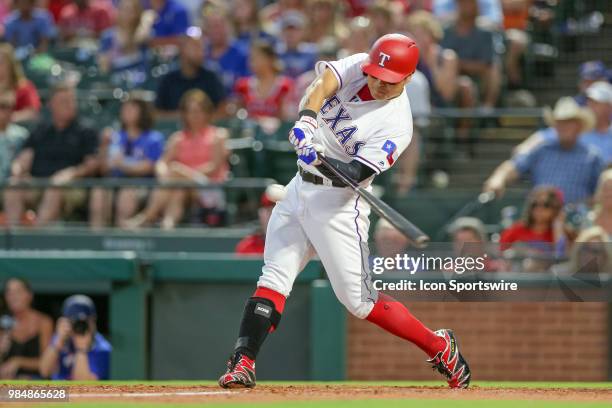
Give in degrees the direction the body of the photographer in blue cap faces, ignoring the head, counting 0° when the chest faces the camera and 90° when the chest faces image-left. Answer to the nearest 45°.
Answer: approximately 0°

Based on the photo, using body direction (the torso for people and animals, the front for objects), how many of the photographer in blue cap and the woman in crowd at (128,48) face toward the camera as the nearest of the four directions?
2

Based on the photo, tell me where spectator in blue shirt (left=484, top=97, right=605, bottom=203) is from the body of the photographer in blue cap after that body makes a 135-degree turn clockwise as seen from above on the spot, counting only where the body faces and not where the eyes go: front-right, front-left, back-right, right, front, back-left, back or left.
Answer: back-right

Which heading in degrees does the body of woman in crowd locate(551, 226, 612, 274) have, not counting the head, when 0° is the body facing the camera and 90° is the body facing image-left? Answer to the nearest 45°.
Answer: approximately 0°

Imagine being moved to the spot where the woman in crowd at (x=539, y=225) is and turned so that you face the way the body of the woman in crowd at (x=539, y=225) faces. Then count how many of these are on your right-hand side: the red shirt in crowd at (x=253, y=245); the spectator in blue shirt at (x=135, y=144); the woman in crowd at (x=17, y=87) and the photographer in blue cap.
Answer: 4
